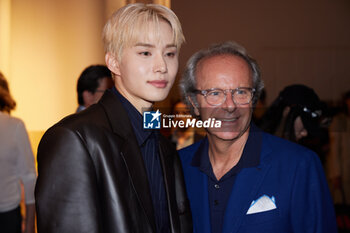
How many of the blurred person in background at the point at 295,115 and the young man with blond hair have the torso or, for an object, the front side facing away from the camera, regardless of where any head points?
0

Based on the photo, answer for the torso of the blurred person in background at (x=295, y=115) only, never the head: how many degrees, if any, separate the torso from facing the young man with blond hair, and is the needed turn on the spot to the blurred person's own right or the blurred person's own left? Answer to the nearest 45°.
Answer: approximately 45° to the blurred person's own right

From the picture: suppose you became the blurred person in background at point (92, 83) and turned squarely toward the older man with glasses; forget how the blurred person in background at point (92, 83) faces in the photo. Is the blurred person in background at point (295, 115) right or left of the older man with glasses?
left

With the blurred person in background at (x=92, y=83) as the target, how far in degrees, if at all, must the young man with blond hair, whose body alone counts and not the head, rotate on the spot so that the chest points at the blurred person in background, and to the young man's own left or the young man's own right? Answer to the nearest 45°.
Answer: approximately 135° to the young man's own left
